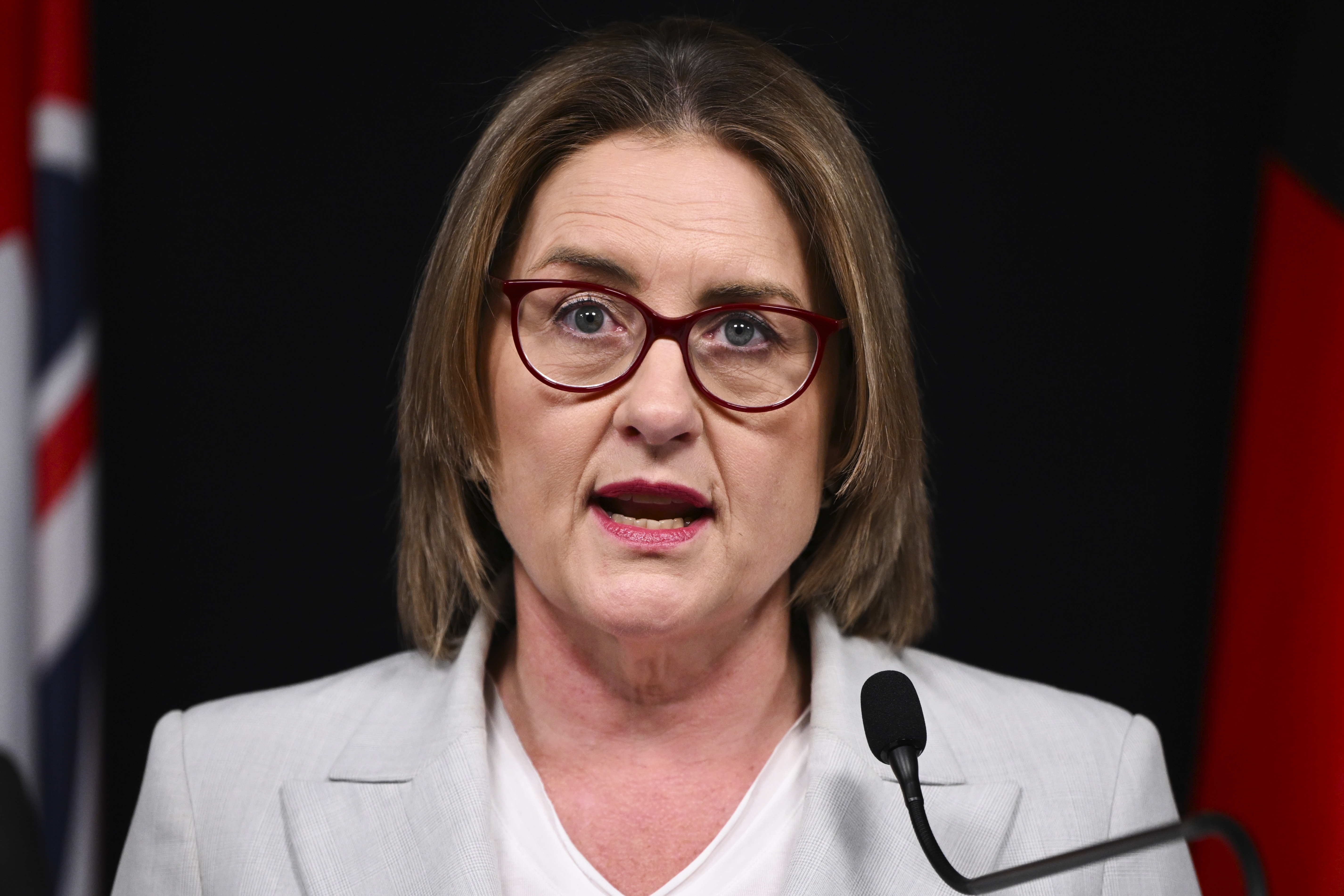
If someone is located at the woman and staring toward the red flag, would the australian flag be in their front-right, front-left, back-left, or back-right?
back-left

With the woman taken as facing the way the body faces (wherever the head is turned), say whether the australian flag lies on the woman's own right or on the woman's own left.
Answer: on the woman's own right

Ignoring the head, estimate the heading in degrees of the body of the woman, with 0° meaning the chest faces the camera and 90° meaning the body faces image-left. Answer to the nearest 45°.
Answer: approximately 0°

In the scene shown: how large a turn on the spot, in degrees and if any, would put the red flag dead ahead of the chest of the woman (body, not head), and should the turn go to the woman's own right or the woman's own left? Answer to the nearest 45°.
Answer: approximately 90° to the woman's own left
